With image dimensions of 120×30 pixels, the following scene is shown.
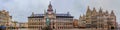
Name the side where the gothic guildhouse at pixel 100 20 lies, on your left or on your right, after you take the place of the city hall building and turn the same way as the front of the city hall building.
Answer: on your left

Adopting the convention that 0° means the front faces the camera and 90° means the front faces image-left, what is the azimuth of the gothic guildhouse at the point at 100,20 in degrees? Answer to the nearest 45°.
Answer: approximately 45°

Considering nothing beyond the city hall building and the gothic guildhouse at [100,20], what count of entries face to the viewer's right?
0

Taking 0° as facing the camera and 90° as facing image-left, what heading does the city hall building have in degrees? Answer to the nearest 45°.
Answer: approximately 0°
